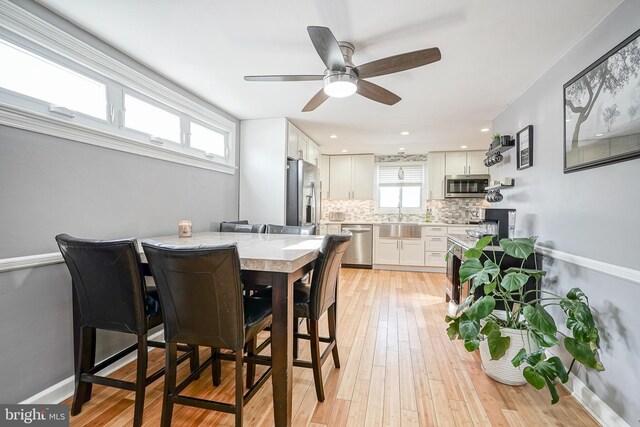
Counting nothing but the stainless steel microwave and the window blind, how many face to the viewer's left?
0

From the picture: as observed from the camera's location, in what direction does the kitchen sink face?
facing the viewer

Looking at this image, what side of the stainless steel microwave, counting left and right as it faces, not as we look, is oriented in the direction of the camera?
front

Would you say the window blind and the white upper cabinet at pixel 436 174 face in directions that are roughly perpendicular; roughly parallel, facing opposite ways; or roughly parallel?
roughly parallel

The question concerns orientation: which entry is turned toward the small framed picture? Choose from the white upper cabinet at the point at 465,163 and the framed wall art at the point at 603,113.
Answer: the white upper cabinet

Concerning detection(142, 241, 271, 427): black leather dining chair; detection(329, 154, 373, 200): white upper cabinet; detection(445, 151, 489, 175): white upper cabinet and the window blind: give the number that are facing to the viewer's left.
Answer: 0

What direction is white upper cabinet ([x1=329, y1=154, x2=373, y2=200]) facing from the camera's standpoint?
toward the camera

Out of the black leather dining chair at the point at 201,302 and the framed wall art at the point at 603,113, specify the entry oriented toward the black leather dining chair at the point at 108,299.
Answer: the framed wall art

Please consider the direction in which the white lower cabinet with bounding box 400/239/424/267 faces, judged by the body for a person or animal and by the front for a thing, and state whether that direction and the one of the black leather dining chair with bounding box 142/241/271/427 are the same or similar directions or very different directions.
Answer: very different directions

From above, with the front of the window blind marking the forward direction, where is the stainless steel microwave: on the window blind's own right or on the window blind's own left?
on the window blind's own left

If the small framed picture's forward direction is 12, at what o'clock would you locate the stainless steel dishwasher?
The stainless steel dishwasher is roughly at 1 o'clock from the small framed picture.

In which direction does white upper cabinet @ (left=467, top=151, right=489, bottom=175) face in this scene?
toward the camera

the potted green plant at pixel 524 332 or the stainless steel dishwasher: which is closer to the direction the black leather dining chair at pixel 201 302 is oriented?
the stainless steel dishwasher

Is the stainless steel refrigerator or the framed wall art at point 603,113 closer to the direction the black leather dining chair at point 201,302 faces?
the stainless steel refrigerator

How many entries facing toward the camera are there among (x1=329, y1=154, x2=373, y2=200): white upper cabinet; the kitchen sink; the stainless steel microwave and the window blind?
4

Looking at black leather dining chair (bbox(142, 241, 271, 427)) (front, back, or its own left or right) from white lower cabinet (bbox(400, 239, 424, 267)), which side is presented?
front

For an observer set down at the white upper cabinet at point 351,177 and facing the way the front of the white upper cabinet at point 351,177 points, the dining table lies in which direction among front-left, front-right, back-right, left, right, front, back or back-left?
front
